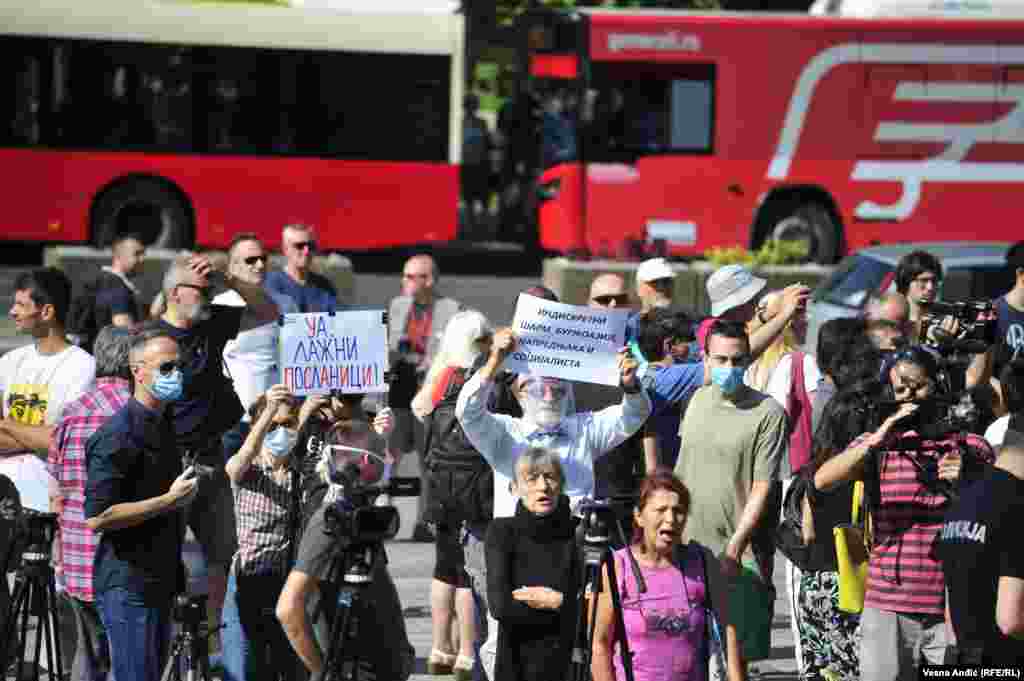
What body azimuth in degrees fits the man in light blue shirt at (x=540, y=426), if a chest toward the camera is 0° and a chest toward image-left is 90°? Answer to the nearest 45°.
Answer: approximately 0°

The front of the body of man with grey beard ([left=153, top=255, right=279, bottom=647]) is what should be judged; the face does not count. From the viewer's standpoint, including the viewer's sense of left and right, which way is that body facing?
facing to the right of the viewer

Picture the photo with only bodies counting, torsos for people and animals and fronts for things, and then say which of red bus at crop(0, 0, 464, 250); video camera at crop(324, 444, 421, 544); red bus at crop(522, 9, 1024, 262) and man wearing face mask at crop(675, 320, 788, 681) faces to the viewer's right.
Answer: the video camera

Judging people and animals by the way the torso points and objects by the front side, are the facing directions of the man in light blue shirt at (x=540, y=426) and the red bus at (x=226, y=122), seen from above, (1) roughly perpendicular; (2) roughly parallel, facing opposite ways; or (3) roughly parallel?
roughly perpendicular

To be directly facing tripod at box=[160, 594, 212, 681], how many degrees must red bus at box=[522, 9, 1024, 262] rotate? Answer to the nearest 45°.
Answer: approximately 90° to its left

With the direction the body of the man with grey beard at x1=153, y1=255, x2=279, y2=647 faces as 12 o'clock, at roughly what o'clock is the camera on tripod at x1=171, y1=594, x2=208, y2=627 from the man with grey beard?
The camera on tripod is roughly at 3 o'clock from the man with grey beard.

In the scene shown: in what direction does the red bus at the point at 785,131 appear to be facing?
to the viewer's left

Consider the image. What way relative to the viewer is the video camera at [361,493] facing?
to the viewer's right

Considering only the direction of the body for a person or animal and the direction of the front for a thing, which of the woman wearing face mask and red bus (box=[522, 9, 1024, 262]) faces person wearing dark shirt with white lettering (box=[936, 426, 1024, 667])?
the woman wearing face mask

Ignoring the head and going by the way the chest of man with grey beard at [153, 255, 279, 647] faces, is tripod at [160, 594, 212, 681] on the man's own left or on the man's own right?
on the man's own right
